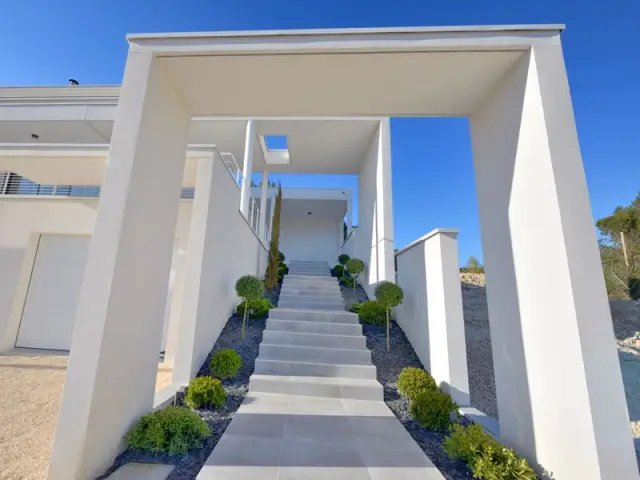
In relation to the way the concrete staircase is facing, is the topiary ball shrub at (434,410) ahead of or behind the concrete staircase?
ahead

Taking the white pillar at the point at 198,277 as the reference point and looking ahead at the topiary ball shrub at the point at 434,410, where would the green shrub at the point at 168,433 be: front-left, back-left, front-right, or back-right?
front-right

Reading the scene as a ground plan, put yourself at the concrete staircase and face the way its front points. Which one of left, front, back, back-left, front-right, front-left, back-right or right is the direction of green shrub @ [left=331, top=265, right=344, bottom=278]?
back

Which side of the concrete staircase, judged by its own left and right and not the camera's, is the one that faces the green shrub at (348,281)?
back

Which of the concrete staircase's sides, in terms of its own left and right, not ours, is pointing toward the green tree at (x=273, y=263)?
back

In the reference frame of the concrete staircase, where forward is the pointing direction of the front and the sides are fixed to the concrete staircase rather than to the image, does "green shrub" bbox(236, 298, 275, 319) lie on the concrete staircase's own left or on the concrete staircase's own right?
on the concrete staircase's own right

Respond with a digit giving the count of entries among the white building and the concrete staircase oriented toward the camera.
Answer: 2

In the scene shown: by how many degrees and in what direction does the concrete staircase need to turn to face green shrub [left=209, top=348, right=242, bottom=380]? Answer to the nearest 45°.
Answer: approximately 45° to its right

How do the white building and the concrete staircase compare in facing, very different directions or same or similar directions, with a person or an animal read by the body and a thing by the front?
same or similar directions

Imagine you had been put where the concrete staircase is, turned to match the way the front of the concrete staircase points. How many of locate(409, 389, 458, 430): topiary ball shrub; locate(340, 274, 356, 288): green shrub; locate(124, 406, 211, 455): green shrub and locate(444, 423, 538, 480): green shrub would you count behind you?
1

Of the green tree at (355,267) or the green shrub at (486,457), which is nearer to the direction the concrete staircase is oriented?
the green shrub

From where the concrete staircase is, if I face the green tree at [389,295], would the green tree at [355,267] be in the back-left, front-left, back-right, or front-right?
front-left

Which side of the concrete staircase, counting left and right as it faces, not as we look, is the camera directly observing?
front

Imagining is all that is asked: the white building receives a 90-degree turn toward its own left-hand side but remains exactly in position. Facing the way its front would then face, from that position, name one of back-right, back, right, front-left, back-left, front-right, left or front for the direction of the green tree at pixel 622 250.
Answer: front-left
